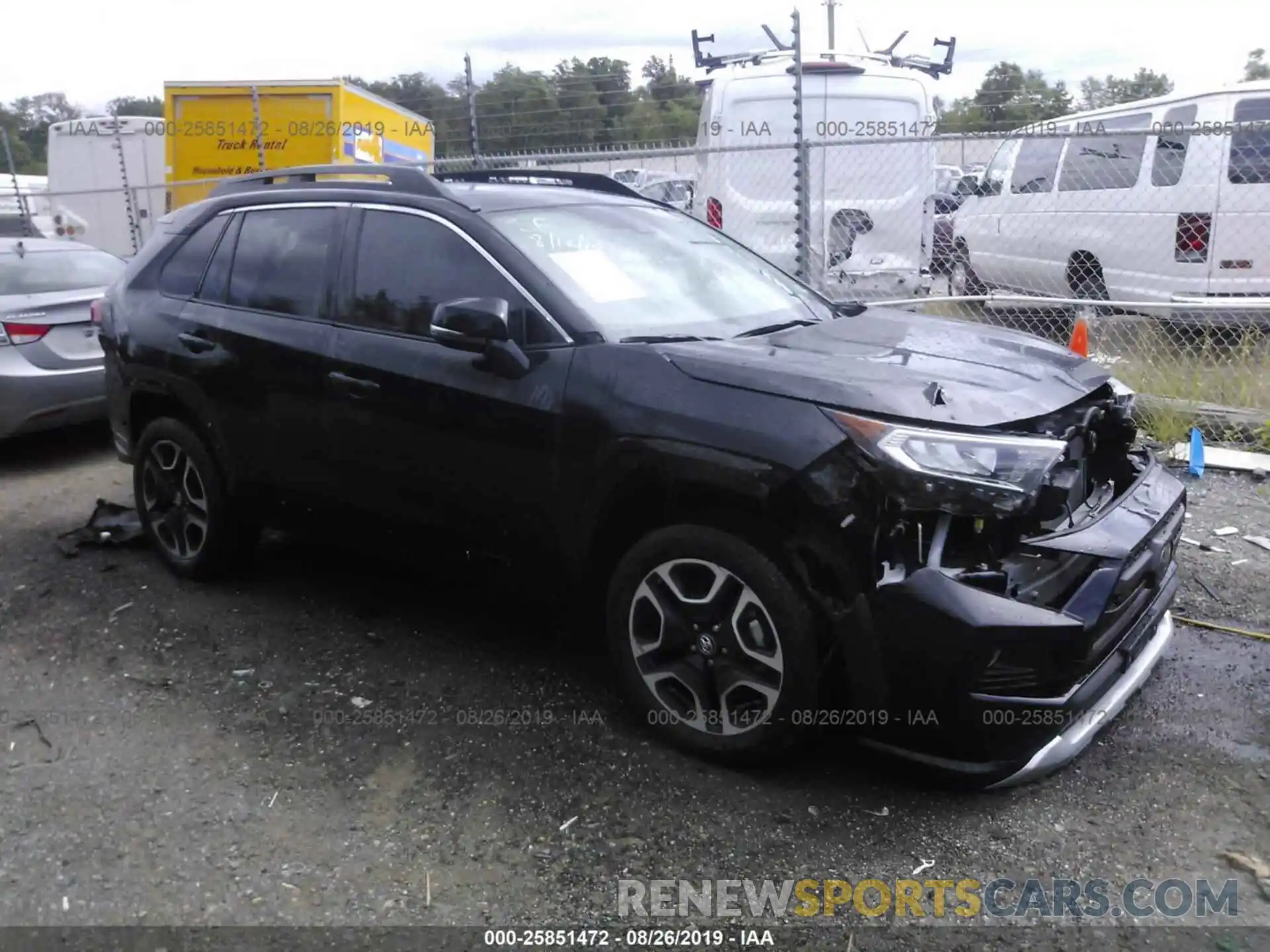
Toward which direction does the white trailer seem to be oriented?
away from the camera

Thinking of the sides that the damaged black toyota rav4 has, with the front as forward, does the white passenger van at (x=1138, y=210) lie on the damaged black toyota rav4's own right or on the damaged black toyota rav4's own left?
on the damaged black toyota rav4's own left

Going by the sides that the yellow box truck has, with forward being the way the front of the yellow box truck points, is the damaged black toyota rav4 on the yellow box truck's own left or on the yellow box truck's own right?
on the yellow box truck's own right

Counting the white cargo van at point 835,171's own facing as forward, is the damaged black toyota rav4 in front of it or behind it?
behind

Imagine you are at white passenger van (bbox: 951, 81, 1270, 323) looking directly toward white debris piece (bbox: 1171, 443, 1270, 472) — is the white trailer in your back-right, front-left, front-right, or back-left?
back-right

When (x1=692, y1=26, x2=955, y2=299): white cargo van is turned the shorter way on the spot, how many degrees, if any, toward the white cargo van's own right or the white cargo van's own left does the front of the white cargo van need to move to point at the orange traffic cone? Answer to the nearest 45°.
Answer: approximately 180°

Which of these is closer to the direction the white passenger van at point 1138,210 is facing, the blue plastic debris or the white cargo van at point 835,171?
the white cargo van

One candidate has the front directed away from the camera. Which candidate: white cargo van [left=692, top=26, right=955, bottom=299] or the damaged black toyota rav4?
the white cargo van

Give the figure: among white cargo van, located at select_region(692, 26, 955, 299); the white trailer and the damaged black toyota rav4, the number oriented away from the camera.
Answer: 2

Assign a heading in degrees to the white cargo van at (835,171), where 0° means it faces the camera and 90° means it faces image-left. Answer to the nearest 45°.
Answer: approximately 180°

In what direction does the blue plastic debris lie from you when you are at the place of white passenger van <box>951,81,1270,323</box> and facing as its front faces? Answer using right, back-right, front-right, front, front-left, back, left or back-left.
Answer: back-left

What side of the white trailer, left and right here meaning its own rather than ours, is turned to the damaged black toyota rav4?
back
